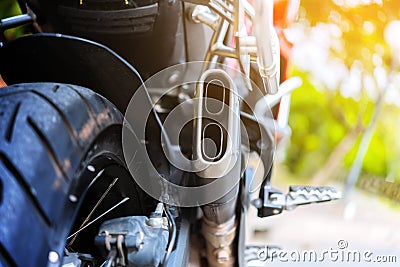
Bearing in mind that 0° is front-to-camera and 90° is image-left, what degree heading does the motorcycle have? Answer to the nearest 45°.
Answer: approximately 225°
